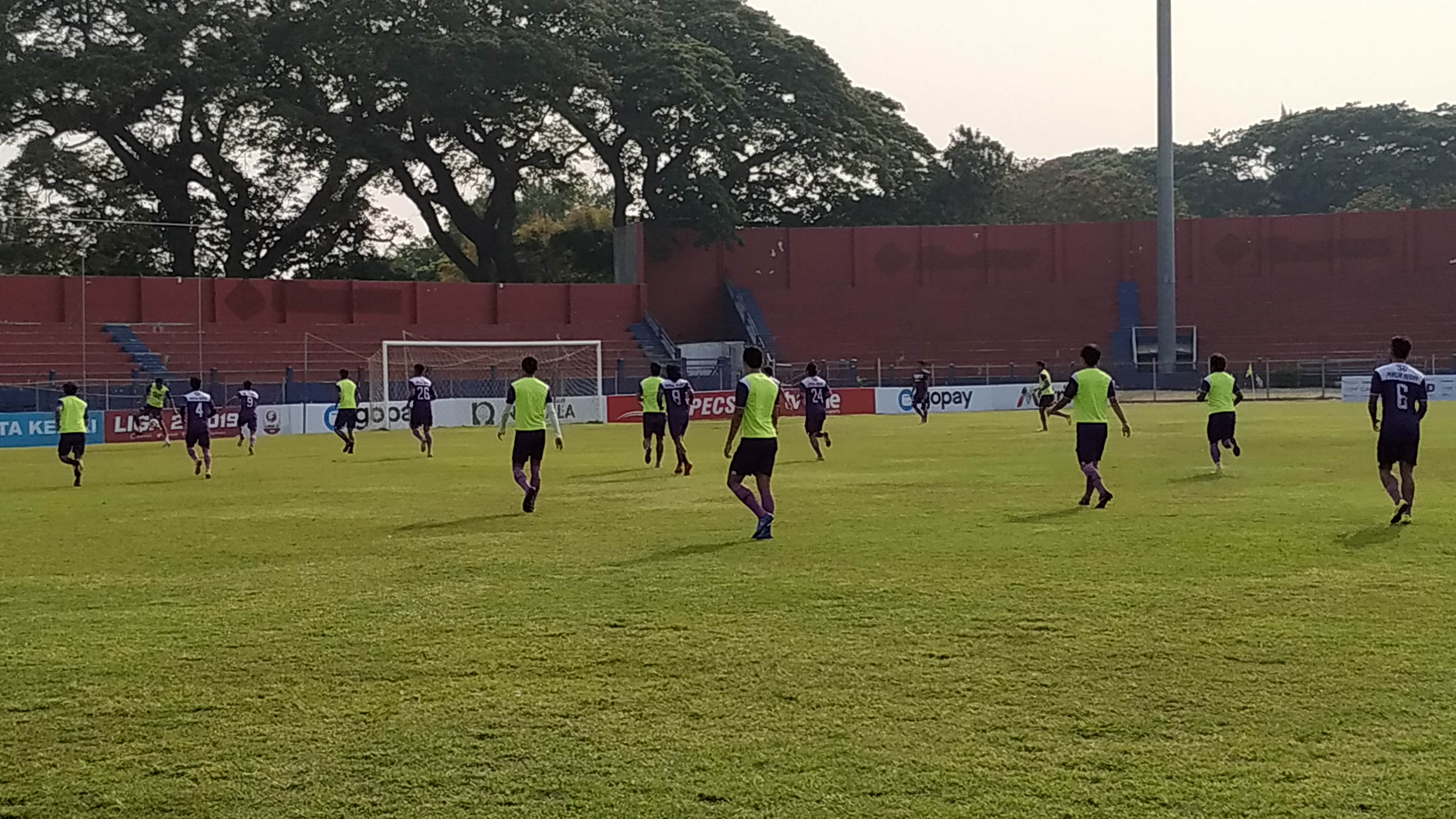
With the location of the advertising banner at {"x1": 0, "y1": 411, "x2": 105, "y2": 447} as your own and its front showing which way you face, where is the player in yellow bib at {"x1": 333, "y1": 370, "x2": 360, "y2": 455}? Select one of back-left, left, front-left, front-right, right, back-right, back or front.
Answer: front-left

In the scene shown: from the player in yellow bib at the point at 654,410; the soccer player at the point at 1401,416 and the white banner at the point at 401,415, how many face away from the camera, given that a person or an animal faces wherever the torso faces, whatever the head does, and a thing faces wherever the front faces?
2

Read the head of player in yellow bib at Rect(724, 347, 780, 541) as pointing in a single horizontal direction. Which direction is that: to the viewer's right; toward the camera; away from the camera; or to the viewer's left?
away from the camera

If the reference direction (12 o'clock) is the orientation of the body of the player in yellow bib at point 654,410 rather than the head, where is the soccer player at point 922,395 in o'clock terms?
The soccer player is roughly at 1 o'clock from the player in yellow bib.

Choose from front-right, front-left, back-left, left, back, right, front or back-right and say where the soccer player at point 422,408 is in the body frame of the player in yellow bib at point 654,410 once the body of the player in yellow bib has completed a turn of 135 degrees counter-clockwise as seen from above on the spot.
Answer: right

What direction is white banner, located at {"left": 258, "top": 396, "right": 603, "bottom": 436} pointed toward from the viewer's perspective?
toward the camera

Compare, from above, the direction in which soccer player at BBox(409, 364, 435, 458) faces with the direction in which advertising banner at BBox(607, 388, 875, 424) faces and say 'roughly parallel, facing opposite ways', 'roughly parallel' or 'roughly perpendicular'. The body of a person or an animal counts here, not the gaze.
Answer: roughly parallel, facing opposite ways

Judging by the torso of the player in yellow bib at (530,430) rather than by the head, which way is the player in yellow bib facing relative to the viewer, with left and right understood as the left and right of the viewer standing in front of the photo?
facing away from the viewer

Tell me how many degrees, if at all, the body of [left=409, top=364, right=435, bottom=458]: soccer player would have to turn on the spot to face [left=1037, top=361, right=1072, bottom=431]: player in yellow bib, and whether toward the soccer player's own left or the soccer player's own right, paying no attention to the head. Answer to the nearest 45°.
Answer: approximately 90° to the soccer player's own right

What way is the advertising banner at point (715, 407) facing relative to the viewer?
toward the camera

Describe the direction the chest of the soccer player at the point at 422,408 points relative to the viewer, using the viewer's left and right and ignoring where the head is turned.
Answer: facing away from the viewer

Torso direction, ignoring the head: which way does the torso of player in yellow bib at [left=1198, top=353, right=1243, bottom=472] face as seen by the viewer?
away from the camera

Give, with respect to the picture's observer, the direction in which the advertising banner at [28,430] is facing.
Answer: facing the viewer

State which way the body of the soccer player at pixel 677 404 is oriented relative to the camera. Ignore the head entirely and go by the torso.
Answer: away from the camera

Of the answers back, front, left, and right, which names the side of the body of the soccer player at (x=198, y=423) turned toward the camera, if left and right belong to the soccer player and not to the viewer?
back

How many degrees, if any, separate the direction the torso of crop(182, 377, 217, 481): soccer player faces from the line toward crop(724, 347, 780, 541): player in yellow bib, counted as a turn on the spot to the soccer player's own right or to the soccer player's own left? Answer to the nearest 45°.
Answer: approximately 180°

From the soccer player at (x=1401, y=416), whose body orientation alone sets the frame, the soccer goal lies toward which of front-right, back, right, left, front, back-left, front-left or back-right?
front-left

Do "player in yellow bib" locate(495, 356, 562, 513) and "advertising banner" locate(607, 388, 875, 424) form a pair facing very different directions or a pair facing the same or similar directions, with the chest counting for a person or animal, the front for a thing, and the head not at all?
very different directions

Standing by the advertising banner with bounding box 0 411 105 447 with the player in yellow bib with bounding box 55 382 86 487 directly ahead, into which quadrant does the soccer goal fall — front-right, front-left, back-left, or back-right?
back-left

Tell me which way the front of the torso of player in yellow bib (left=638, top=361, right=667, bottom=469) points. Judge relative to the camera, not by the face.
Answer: away from the camera

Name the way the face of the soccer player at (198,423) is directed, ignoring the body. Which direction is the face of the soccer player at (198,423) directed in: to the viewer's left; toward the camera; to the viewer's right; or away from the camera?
away from the camera

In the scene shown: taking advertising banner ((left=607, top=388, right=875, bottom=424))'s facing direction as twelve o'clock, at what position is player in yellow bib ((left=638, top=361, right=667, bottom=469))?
The player in yellow bib is roughly at 12 o'clock from the advertising banner.
